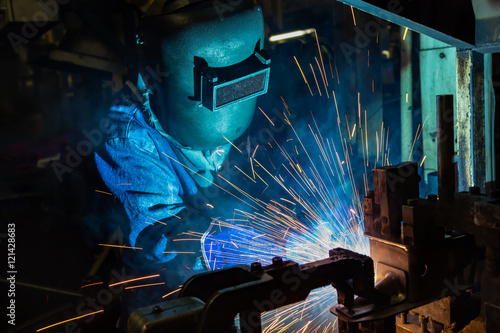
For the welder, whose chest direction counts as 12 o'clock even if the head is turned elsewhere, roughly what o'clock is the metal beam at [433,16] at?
The metal beam is roughly at 12 o'clock from the welder.

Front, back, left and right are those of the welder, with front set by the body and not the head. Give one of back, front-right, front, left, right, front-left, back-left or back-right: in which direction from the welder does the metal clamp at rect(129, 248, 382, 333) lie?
front-right

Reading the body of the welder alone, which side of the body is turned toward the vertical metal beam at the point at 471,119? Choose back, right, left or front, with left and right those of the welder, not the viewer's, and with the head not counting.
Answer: front

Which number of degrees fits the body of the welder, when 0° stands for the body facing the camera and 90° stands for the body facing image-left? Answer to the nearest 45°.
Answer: approximately 315°
